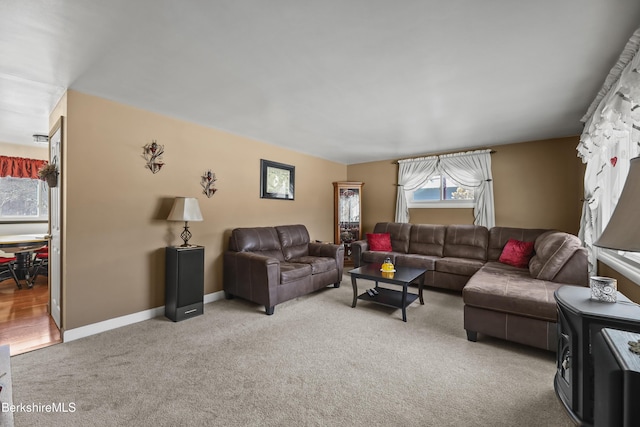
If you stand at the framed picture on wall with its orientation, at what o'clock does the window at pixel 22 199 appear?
The window is roughly at 5 o'clock from the framed picture on wall.

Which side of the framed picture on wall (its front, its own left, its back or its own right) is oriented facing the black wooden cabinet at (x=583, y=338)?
front

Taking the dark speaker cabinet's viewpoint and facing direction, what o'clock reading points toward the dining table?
The dining table is roughly at 6 o'clock from the dark speaker cabinet.

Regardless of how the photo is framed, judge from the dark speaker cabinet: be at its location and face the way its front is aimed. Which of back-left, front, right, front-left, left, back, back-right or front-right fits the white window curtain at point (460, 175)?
front-left

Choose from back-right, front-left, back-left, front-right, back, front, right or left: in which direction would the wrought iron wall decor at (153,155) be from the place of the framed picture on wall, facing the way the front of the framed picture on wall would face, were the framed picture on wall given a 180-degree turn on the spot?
left

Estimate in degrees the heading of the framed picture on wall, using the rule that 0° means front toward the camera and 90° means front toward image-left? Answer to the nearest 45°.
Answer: approximately 315°

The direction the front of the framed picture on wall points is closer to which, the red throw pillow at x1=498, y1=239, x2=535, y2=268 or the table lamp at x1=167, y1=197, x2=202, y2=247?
the red throw pillow

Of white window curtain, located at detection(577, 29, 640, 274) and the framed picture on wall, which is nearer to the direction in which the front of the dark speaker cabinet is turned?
the white window curtain

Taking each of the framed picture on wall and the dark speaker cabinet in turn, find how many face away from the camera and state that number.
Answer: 0

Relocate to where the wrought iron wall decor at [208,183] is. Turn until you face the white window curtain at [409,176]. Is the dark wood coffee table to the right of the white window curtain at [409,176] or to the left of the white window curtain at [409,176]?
right

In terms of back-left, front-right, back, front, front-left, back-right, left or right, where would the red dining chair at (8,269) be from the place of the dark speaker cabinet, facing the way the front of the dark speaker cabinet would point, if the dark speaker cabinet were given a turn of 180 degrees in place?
front

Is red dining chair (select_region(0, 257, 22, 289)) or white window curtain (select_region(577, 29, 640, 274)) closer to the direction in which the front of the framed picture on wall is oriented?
the white window curtain

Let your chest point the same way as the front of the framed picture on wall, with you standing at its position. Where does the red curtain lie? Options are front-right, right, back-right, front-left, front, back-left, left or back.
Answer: back-right

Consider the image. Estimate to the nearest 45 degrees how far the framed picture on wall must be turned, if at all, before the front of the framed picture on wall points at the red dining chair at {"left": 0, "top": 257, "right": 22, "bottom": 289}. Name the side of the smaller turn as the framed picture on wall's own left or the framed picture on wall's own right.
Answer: approximately 135° to the framed picture on wall's own right

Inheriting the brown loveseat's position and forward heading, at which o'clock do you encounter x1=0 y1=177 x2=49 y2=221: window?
The window is roughly at 5 o'clock from the brown loveseat.

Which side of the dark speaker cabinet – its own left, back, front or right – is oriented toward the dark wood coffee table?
front
